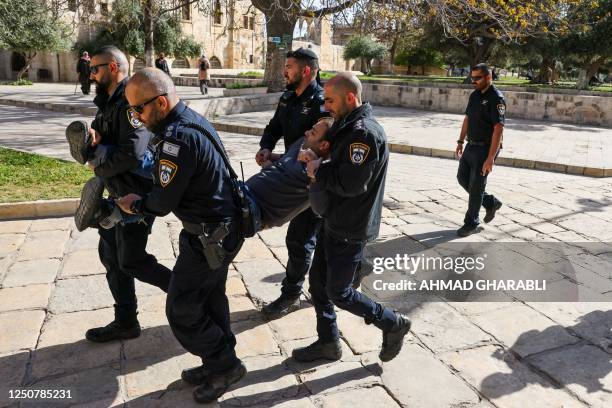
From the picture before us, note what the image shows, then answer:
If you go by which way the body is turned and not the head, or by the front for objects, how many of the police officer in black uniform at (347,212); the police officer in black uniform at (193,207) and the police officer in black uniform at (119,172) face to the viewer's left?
3

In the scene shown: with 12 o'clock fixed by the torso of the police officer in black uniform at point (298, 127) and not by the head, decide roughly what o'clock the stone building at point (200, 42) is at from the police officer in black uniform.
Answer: The stone building is roughly at 4 o'clock from the police officer in black uniform.

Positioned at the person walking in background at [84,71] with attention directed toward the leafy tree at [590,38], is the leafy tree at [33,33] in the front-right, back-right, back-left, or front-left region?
back-left

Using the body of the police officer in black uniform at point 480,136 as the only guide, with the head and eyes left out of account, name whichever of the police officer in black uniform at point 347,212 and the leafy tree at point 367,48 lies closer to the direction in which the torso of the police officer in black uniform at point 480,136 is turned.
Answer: the police officer in black uniform

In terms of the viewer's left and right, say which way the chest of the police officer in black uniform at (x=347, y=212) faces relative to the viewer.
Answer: facing to the left of the viewer

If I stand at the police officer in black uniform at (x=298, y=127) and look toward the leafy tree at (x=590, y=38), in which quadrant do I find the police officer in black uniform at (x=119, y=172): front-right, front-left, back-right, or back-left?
back-left

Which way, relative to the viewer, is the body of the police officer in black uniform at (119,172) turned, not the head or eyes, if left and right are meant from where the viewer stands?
facing to the left of the viewer

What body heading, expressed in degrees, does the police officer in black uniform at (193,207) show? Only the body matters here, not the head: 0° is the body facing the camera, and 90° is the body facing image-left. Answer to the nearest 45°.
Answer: approximately 90°

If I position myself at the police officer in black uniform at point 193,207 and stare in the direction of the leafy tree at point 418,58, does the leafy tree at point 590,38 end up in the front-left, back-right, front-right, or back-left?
front-right

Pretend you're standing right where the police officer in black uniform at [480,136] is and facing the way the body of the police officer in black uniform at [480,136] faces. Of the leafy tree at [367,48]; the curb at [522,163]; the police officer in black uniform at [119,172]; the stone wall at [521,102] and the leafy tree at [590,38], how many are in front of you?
1

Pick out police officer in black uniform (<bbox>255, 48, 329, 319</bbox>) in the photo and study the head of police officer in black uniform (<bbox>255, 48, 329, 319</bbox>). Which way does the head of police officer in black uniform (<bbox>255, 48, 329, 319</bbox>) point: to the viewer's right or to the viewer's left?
to the viewer's left

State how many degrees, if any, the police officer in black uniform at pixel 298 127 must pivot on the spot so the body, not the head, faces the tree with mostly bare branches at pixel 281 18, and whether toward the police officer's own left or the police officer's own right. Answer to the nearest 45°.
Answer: approximately 135° to the police officer's own right

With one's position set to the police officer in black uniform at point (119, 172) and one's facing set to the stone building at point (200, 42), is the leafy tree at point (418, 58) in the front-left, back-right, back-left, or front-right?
front-right

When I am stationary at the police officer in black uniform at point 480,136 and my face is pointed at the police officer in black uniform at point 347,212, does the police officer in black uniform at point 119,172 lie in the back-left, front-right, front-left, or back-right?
front-right

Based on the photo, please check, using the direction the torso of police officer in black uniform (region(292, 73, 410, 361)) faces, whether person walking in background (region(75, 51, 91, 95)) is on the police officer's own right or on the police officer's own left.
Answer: on the police officer's own right

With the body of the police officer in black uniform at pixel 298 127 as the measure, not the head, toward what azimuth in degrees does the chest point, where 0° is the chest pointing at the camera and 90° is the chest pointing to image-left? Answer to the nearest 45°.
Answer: approximately 45°
